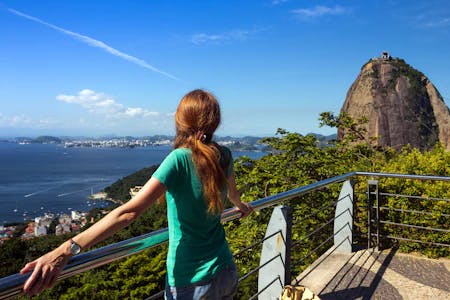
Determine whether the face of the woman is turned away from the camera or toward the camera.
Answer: away from the camera

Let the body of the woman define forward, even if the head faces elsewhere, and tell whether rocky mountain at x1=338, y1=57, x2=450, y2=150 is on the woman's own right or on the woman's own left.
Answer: on the woman's own right

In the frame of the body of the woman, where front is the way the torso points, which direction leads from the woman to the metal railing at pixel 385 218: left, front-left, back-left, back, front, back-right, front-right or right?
right

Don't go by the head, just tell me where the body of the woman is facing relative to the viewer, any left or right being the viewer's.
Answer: facing away from the viewer and to the left of the viewer
